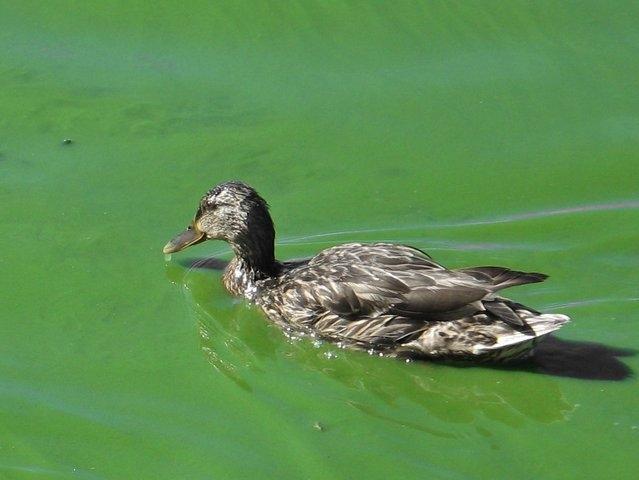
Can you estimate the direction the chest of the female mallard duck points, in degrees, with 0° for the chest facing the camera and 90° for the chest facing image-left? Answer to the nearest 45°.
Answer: approximately 90°
